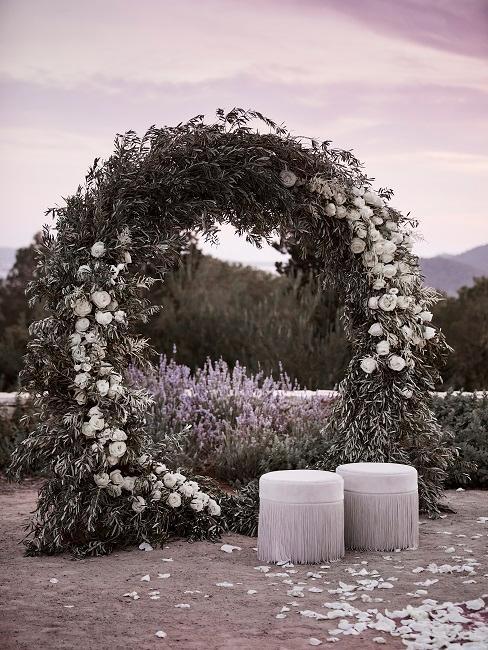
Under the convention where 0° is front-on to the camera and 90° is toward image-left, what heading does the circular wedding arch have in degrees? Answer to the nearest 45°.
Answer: approximately 315°

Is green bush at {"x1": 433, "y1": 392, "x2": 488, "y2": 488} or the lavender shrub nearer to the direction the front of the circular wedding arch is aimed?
the green bush

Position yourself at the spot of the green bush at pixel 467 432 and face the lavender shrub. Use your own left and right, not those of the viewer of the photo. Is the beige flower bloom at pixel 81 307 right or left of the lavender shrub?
left

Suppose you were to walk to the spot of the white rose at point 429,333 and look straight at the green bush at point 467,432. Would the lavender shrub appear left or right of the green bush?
left

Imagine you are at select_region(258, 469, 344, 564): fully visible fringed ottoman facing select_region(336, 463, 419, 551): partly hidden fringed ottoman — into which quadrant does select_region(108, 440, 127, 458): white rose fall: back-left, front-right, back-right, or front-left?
back-left

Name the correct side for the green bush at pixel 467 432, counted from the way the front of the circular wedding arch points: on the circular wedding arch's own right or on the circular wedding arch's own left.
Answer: on the circular wedding arch's own left
